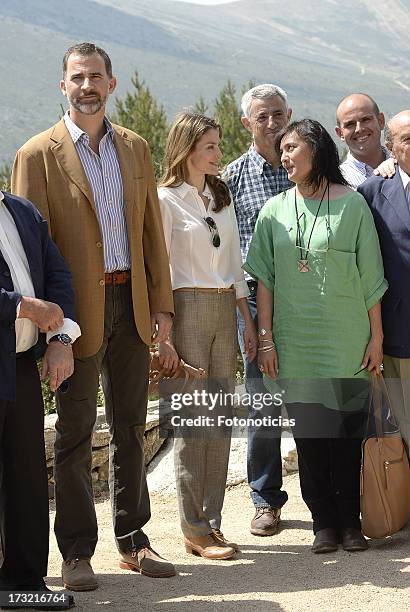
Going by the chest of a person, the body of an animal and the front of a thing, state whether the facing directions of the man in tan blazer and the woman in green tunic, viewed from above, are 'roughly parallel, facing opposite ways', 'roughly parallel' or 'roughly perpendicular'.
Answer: roughly parallel

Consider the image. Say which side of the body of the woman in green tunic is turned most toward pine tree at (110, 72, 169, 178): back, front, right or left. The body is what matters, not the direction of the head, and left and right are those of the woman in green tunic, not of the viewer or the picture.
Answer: back

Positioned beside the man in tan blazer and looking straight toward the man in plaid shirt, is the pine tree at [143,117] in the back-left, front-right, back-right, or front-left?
front-left

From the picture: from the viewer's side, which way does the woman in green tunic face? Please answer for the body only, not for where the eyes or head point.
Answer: toward the camera

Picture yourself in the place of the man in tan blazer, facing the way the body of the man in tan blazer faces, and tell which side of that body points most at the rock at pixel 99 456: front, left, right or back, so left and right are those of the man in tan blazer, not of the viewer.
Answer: back

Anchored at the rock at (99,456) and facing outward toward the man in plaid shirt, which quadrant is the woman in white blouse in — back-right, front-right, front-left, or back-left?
front-right

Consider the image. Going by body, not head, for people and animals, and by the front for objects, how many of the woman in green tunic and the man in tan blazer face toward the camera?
2

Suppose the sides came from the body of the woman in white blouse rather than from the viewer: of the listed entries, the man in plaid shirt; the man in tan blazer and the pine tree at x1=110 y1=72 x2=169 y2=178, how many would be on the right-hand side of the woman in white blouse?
1

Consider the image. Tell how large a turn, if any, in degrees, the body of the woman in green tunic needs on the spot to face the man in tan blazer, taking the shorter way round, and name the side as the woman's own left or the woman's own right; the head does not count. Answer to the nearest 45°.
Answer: approximately 45° to the woman's own right

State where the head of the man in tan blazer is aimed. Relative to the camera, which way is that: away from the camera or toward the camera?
toward the camera

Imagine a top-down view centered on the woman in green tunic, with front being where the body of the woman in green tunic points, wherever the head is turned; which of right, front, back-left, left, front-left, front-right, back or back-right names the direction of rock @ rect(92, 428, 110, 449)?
back-right

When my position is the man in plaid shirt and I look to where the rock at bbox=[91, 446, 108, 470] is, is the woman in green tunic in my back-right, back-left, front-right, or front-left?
back-left

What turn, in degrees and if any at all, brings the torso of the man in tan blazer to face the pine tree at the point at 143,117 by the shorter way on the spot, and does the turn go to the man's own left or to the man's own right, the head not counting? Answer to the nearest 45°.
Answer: approximately 180°
